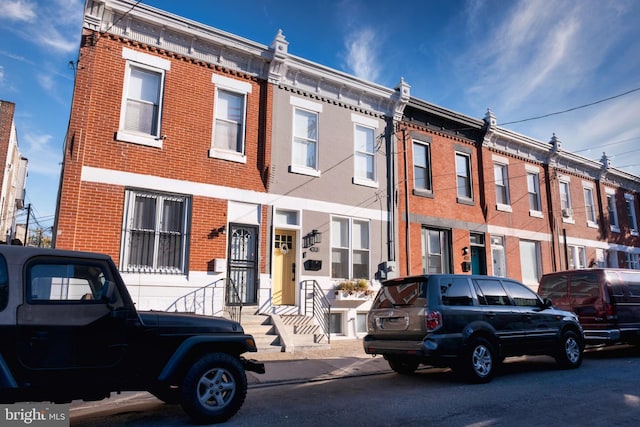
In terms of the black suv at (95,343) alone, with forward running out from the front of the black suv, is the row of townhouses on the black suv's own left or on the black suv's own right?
on the black suv's own left

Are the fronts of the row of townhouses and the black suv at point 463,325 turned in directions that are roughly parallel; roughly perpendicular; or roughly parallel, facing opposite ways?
roughly perpendicular

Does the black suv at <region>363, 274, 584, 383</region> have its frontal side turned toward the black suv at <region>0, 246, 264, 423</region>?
no

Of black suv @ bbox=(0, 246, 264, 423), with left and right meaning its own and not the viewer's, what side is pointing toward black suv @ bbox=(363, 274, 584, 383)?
front

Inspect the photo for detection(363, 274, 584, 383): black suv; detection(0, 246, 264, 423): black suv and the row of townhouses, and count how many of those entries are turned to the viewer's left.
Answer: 0

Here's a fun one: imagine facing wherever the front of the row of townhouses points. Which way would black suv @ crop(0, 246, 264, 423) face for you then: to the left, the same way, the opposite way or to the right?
to the left

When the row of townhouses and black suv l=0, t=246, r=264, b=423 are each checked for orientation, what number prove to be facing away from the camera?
0

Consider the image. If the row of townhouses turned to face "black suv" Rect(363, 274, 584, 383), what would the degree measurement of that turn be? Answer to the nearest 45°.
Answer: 0° — it already faces it

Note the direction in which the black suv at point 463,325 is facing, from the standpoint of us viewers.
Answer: facing away from the viewer and to the right of the viewer

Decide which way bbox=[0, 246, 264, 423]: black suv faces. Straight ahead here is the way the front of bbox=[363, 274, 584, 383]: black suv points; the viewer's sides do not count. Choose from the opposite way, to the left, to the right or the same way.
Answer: the same way

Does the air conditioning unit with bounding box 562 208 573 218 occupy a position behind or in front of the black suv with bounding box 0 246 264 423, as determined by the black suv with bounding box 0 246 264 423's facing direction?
in front

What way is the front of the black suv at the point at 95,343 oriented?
to the viewer's right

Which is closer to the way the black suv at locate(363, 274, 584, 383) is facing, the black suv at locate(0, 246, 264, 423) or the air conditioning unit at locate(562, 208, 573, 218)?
the air conditioning unit
